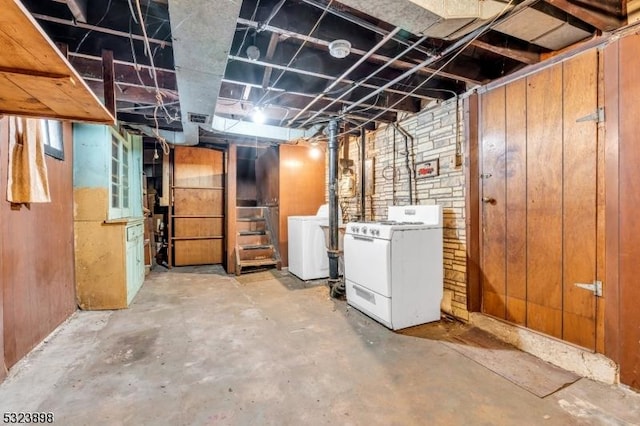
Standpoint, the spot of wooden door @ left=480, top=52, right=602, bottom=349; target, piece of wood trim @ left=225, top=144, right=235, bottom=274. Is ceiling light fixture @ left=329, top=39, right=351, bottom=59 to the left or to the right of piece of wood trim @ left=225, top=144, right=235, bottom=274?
left

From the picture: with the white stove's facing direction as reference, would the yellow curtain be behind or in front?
in front

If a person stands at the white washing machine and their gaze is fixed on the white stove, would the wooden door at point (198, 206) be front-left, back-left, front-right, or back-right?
back-right

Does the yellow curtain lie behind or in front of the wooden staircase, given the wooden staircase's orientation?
in front

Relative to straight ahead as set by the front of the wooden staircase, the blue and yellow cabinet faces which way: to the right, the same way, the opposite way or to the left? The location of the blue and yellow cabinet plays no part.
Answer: to the left

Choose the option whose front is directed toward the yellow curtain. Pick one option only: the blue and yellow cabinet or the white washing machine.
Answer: the white washing machine

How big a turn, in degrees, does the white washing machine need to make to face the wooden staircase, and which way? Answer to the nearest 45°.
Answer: approximately 90° to its right

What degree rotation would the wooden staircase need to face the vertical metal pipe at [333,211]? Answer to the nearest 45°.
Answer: approximately 45° to its left

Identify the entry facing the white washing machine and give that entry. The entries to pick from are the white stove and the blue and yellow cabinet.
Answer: the blue and yellow cabinet

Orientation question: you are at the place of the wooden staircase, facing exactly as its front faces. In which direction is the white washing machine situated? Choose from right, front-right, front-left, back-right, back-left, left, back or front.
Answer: front-left

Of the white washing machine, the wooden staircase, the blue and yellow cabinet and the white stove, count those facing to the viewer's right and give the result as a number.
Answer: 1

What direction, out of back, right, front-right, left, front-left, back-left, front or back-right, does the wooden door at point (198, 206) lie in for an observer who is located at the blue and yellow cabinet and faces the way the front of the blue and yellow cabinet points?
front-left
